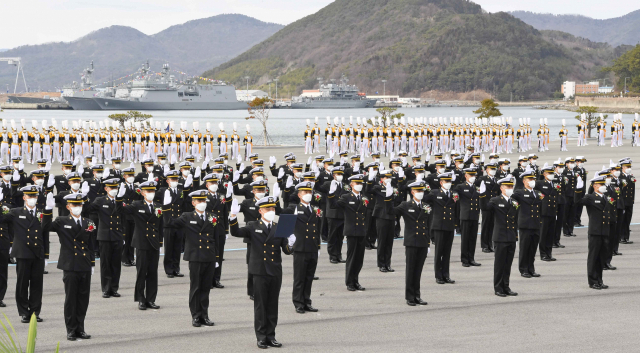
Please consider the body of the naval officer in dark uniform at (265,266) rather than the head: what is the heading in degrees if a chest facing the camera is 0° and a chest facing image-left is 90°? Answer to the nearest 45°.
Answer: approximately 315°
